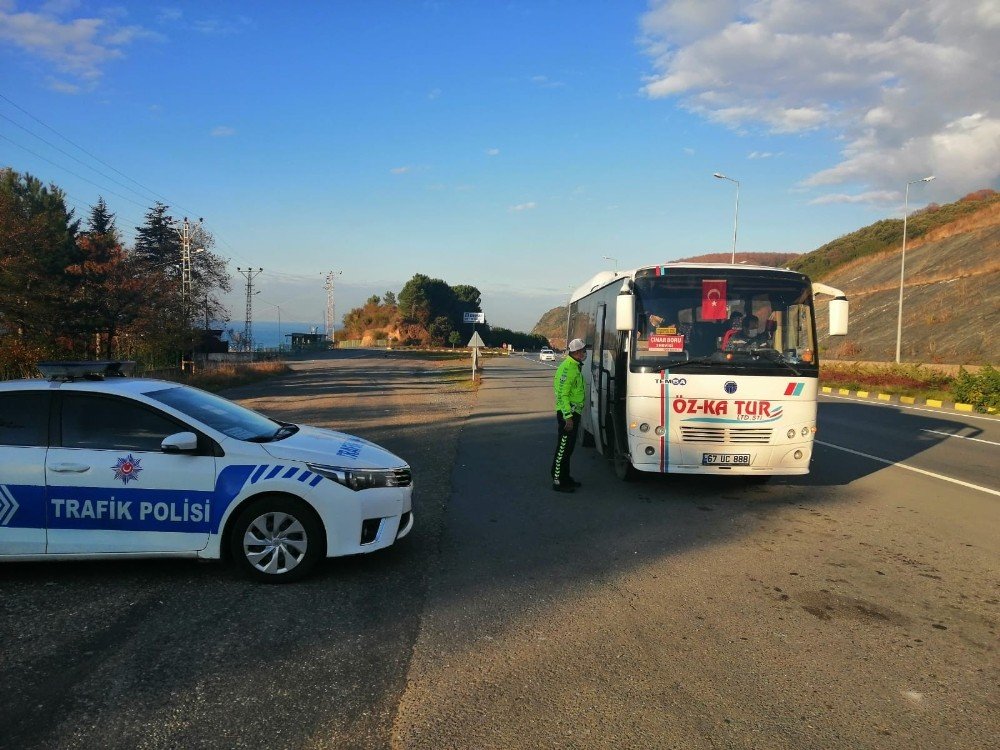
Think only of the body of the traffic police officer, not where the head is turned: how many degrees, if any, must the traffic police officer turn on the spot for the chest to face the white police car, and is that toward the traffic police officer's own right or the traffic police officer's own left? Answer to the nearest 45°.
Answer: approximately 135° to the traffic police officer's own right

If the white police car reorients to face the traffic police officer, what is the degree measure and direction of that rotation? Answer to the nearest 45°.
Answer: approximately 45° to its left

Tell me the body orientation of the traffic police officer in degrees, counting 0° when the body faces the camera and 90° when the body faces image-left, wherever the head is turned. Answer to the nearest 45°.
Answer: approximately 270°

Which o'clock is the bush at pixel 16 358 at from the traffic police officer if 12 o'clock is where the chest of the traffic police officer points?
The bush is roughly at 7 o'clock from the traffic police officer.

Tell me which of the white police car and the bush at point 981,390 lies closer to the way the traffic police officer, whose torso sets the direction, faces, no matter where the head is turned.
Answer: the bush

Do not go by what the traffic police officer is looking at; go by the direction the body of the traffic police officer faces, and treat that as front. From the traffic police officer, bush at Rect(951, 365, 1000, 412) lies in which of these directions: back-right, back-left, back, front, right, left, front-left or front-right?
front-left

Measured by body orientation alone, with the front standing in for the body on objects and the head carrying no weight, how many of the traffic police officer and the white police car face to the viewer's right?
2

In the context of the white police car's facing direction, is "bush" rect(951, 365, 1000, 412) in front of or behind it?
in front

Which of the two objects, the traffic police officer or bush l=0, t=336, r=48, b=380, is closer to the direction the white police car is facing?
the traffic police officer

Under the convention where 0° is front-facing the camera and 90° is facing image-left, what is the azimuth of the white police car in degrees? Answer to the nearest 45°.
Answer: approximately 270°
